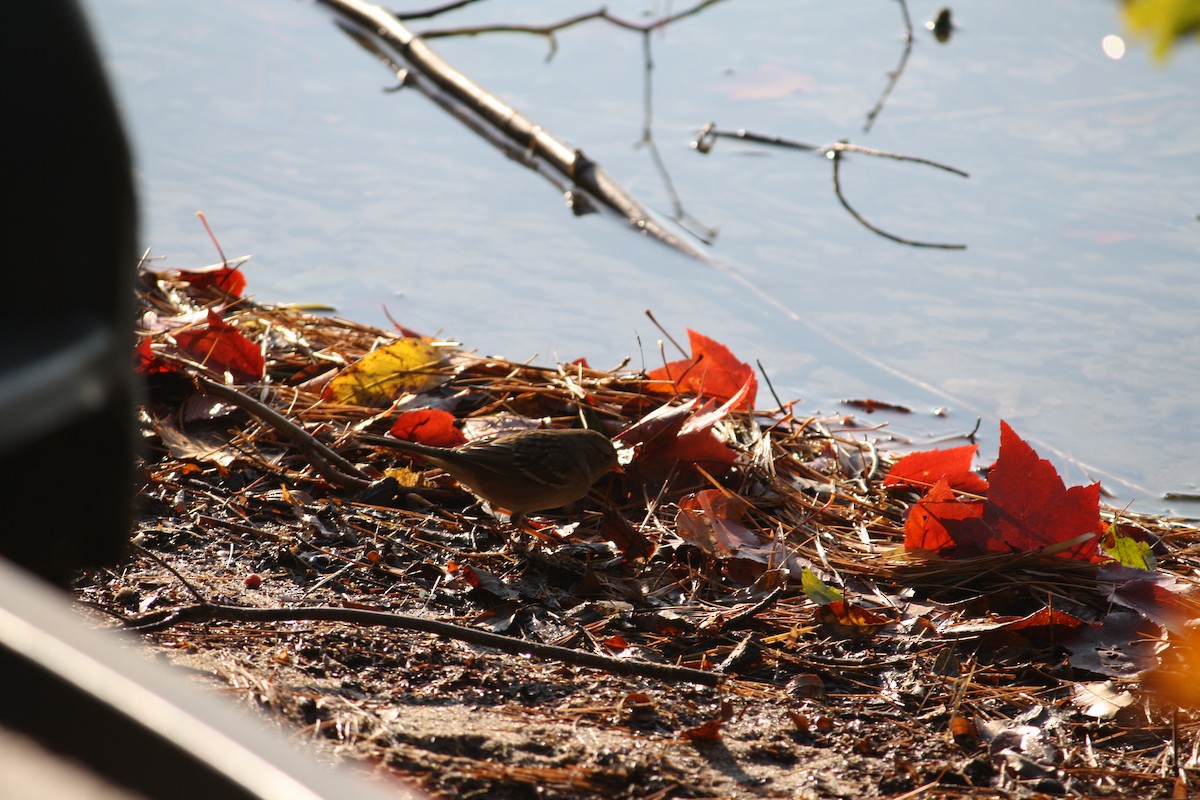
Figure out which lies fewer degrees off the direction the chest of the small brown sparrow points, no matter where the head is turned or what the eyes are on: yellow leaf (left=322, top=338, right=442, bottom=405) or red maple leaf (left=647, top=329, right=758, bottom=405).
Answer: the red maple leaf

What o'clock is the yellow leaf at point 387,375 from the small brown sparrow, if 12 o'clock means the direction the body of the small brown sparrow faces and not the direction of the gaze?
The yellow leaf is roughly at 8 o'clock from the small brown sparrow.

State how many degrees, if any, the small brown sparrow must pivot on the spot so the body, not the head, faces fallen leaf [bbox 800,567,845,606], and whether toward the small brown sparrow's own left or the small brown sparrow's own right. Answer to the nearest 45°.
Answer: approximately 45° to the small brown sparrow's own right

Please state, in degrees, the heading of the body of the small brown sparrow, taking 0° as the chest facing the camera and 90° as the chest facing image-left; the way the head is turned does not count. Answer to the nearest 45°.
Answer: approximately 270°

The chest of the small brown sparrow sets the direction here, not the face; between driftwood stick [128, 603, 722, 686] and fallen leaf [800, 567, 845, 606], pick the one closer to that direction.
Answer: the fallen leaf

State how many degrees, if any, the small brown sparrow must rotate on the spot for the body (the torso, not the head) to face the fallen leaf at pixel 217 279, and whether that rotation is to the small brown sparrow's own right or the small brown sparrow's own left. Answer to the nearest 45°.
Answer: approximately 135° to the small brown sparrow's own left

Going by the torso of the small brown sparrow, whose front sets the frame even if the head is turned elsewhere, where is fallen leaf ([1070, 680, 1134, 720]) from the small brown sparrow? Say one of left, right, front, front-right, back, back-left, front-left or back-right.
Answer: front-right

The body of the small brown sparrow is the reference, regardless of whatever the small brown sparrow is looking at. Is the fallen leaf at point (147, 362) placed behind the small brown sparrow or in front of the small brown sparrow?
behind
